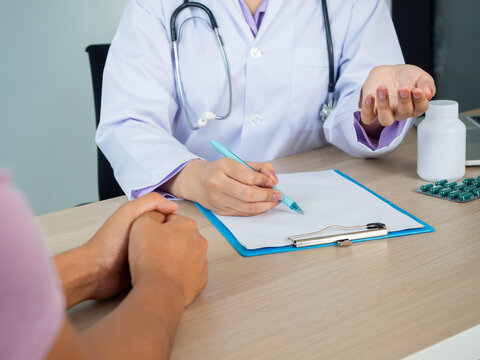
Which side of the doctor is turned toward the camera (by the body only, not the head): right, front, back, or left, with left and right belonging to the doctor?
front

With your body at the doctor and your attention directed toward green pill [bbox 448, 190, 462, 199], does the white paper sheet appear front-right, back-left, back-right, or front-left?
front-right

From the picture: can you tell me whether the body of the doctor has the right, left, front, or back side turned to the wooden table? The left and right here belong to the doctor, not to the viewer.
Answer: front
